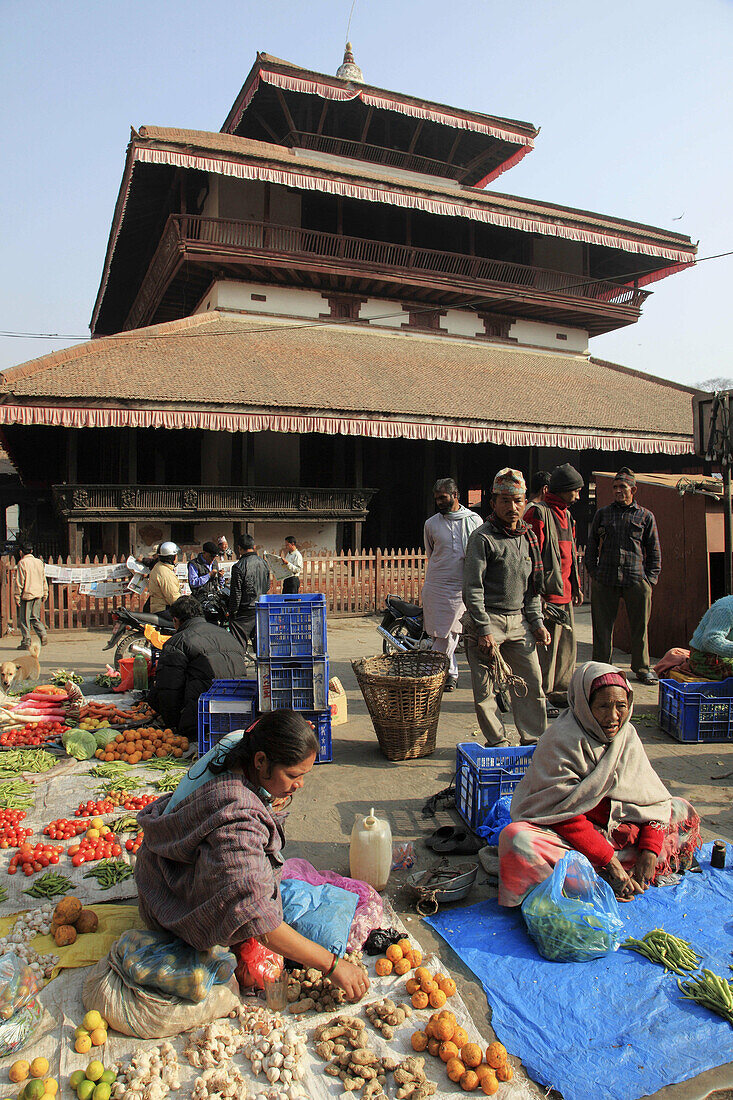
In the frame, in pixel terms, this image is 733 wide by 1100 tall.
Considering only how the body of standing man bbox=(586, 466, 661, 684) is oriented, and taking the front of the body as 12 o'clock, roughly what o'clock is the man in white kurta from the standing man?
The man in white kurta is roughly at 2 o'clock from the standing man.

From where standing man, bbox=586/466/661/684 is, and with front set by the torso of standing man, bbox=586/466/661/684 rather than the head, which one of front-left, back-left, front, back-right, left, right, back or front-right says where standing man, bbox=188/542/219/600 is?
right

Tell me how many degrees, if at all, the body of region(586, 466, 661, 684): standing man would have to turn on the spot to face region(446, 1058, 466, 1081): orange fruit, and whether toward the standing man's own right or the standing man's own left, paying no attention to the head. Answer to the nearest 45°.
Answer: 0° — they already face it

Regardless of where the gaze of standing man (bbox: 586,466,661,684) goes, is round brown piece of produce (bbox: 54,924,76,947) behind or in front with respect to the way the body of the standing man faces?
in front

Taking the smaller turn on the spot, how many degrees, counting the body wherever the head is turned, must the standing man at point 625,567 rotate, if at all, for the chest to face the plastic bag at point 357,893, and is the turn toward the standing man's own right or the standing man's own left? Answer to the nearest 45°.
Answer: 0° — they already face it

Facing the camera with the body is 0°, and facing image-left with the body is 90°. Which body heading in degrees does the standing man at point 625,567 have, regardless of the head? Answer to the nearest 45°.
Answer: approximately 0°

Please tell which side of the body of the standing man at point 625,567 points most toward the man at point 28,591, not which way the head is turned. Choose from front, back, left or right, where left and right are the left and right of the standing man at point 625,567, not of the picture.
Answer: right

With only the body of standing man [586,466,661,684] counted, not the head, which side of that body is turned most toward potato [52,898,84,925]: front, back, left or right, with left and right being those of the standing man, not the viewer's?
front

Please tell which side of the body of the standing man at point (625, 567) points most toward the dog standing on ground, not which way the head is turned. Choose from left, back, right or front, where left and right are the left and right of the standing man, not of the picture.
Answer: right

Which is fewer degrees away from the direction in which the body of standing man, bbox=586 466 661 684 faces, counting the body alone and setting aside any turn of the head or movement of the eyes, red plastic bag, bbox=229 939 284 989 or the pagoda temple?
the red plastic bag

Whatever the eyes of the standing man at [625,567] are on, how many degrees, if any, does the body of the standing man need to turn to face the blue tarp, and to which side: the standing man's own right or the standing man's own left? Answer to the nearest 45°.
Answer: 0° — they already face it

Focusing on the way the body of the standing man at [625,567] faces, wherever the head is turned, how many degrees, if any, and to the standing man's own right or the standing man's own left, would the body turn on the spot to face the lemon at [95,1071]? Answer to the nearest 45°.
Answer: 0° — they already face it
